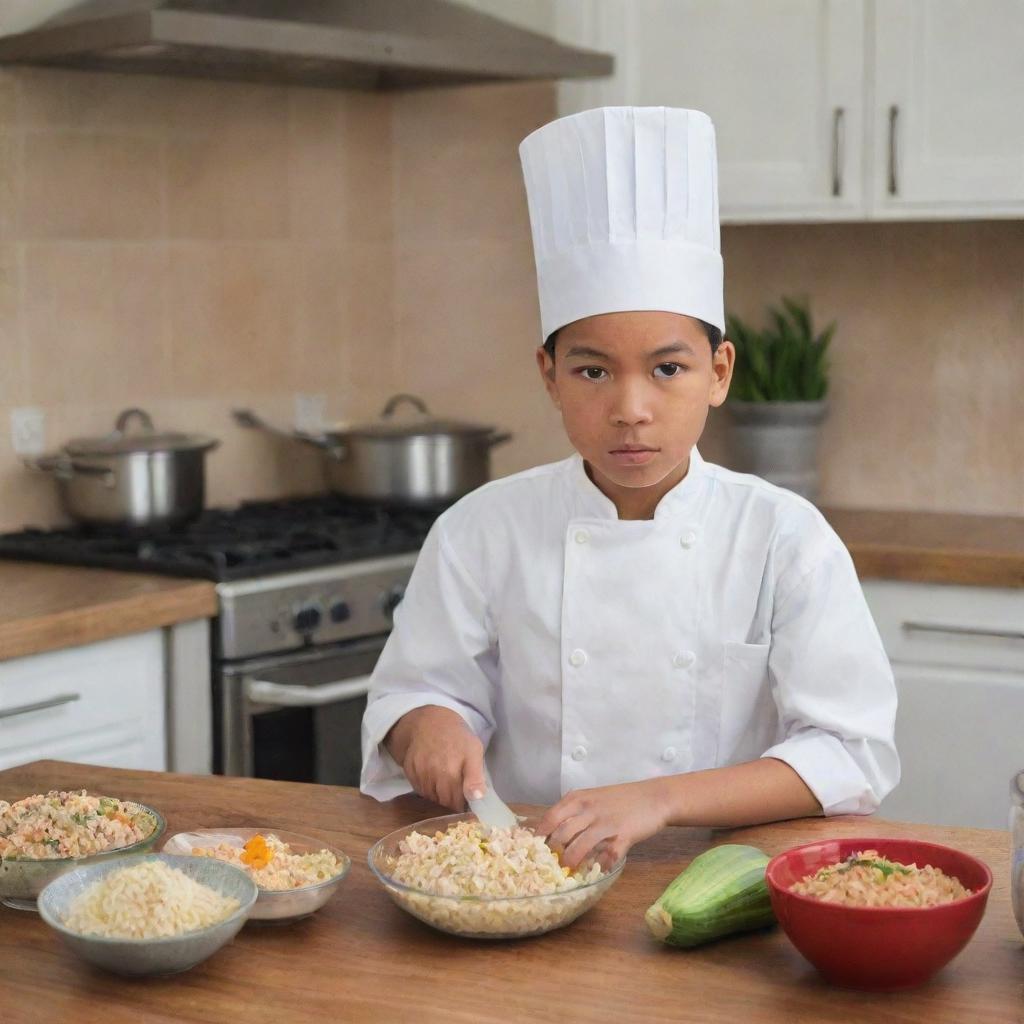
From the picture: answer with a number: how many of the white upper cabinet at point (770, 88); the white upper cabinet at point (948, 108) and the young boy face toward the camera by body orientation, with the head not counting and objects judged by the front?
3

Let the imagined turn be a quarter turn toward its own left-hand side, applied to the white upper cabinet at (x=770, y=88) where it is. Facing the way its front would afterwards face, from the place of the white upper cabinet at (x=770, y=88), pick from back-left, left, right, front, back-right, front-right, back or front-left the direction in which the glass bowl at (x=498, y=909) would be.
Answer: right

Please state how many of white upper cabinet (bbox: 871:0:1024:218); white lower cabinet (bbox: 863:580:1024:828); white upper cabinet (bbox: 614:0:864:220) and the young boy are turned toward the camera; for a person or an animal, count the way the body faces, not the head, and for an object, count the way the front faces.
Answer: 4

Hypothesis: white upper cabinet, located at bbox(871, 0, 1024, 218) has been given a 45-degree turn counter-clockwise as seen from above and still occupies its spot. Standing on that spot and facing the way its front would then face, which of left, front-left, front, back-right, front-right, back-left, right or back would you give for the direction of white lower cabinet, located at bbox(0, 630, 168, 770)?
right

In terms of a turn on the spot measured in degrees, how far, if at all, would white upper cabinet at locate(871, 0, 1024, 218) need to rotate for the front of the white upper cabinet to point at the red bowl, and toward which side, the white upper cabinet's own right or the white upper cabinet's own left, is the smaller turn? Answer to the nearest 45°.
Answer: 0° — it already faces it

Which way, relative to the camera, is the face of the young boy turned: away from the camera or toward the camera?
toward the camera

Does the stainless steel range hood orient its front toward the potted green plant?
no

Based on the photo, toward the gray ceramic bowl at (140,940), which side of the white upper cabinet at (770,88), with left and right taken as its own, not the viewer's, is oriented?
front

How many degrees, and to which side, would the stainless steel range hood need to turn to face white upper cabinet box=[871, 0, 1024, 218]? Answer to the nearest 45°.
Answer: approximately 45° to its left

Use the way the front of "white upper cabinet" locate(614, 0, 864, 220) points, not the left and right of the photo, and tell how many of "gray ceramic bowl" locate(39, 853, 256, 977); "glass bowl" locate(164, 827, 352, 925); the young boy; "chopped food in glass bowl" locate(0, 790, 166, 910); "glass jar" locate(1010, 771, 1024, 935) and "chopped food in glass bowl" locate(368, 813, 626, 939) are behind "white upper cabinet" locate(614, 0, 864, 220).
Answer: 0

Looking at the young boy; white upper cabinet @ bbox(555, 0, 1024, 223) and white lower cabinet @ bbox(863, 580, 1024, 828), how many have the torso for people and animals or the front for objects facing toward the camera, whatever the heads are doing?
3

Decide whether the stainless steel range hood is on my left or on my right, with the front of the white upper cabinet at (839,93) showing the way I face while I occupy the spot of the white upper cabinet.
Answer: on my right

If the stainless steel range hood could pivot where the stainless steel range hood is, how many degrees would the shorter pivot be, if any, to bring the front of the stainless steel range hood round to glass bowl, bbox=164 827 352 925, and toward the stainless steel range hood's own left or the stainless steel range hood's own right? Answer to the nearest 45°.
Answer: approximately 45° to the stainless steel range hood's own right

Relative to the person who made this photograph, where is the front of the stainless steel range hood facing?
facing the viewer and to the right of the viewer

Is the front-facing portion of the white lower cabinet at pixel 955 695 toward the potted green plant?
no

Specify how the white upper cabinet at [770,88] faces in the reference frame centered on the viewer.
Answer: facing the viewer

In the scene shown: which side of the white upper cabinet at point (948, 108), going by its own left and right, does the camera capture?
front

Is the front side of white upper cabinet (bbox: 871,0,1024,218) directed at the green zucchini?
yes
